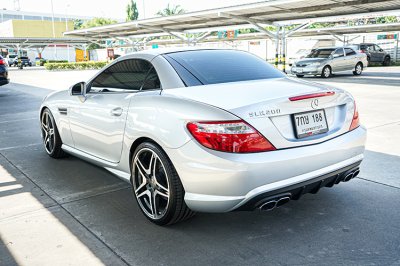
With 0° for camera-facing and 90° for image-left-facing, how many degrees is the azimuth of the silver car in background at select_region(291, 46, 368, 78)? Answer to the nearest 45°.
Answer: approximately 45°

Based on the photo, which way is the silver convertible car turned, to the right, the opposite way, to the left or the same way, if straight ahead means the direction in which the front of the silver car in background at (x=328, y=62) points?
to the right

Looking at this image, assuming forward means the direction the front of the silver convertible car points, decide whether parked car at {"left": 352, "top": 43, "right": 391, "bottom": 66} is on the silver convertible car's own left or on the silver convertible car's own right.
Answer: on the silver convertible car's own right

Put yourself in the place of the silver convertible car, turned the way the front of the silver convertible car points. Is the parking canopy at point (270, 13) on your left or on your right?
on your right

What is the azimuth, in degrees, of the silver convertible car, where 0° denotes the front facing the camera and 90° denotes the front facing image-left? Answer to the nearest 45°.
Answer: approximately 135°

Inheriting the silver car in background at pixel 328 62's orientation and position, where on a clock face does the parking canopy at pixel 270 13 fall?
The parking canopy is roughly at 2 o'clock from the silver car in background.

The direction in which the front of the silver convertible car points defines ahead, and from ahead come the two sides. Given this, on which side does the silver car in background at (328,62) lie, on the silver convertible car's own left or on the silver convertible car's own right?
on the silver convertible car's own right

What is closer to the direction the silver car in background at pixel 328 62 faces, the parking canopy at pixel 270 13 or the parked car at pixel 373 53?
the parking canopy
